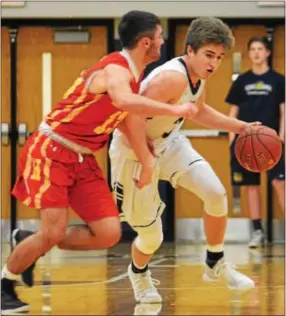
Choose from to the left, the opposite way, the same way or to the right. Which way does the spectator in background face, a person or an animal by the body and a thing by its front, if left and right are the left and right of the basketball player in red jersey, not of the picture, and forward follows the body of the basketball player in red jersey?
to the right

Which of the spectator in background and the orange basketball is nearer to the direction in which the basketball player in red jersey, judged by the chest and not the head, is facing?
the orange basketball

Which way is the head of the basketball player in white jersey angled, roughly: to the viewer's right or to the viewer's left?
to the viewer's right

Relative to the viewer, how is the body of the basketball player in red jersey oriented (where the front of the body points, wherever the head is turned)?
to the viewer's right

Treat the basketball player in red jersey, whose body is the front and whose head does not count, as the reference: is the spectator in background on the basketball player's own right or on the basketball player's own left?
on the basketball player's own left

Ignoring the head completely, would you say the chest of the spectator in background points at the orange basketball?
yes

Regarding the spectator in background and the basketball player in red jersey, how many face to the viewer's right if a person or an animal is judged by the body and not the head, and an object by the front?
1

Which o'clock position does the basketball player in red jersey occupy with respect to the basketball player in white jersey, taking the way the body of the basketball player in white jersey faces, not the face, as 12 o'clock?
The basketball player in red jersey is roughly at 3 o'clock from the basketball player in white jersey.

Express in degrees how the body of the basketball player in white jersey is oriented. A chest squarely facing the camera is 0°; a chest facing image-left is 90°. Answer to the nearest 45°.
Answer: approximately 315°
